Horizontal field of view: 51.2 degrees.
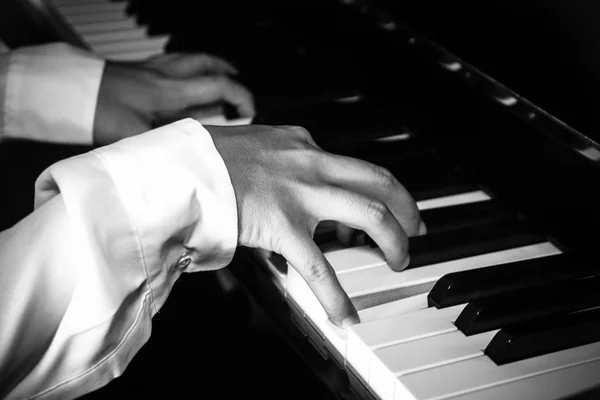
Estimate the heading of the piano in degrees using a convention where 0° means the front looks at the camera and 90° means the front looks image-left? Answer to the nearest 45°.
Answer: approximately 45°
